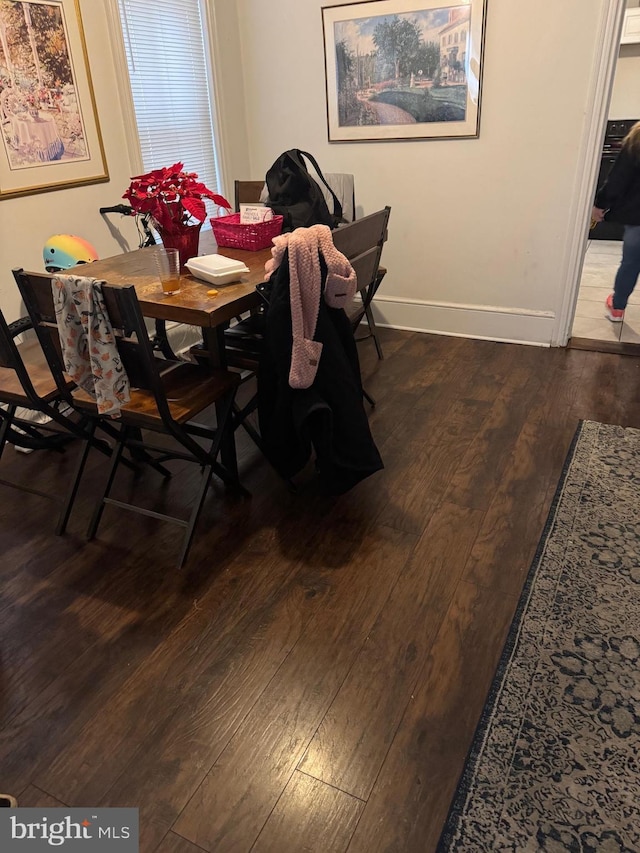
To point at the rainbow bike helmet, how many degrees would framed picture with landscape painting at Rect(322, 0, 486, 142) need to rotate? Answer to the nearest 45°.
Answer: approximately 45° to its right

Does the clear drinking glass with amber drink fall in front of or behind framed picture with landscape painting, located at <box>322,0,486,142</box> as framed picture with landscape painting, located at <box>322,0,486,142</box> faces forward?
in front

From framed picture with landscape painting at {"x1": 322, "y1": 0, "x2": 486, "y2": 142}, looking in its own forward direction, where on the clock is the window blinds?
The window blinds is roughly at 3 o'clock from the framed picture with landscape painting.

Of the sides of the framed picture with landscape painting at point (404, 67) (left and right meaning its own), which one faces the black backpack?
front

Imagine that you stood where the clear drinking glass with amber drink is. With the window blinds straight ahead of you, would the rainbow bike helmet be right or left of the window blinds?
left

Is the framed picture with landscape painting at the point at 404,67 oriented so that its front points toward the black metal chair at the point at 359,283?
yes

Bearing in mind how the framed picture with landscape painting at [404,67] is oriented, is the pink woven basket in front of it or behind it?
in front

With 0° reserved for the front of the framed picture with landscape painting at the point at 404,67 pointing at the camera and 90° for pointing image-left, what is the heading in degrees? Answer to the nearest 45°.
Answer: approximately 0°

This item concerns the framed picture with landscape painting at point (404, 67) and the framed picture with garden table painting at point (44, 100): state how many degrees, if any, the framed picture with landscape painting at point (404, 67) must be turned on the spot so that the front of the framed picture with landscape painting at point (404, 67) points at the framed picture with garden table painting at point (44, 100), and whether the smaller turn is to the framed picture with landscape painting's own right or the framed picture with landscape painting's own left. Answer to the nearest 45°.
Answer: approximately 45° to the framed picture with landscape painting's own right

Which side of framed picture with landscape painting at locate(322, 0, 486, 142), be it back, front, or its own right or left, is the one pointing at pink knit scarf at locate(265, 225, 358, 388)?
front

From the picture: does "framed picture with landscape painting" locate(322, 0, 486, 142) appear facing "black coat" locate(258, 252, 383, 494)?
yes

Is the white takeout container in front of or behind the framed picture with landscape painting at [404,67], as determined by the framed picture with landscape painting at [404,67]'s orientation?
in front
